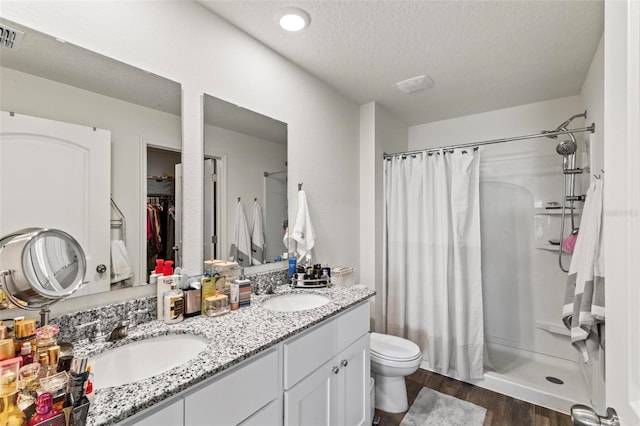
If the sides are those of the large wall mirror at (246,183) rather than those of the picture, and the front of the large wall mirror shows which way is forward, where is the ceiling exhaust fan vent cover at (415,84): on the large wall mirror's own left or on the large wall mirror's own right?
on the large wall mirror's own left

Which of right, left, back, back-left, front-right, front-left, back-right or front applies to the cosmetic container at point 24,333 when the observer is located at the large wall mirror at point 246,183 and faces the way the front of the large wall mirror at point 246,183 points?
right

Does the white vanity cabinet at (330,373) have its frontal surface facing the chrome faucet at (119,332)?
no

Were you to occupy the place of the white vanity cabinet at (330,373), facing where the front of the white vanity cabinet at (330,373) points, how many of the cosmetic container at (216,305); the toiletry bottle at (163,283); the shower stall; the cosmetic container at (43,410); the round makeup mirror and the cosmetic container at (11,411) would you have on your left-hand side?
1

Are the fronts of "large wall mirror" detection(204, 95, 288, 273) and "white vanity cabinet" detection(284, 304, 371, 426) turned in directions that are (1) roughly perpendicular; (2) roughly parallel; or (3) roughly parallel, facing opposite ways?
roughly parallel

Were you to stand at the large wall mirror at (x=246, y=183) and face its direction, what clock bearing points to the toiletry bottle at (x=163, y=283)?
The toiletry bottle is roughly at 3 o'clock from the large wall mirror.

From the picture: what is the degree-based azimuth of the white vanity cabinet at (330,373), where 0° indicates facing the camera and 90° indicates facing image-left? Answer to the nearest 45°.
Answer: approximately 315°

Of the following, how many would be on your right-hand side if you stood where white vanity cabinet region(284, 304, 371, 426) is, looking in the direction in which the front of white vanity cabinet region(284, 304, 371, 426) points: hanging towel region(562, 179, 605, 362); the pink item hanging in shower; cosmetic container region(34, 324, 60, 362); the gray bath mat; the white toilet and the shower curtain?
1

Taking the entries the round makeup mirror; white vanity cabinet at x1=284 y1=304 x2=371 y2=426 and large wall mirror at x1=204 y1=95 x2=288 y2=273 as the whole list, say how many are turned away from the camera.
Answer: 0

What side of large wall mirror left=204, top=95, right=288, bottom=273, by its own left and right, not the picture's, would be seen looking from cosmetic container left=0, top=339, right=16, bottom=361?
right

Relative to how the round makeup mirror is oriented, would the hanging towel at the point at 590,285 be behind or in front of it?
in front

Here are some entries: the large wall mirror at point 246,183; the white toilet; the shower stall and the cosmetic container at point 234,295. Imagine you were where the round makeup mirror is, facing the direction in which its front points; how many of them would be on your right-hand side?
0

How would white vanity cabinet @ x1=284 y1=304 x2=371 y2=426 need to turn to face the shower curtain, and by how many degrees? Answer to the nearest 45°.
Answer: approximately 90° to its left

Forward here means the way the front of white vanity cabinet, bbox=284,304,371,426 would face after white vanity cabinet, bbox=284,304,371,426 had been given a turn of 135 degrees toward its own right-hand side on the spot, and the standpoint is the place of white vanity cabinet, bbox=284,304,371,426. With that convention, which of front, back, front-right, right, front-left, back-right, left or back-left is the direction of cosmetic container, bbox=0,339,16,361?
front-left

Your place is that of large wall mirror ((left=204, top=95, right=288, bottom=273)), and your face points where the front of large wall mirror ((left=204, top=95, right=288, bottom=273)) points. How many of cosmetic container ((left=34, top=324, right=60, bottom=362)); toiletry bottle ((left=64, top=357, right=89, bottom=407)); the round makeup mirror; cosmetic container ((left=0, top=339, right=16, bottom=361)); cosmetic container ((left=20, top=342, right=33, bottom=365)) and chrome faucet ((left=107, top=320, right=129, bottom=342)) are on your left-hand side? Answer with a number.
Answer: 0
